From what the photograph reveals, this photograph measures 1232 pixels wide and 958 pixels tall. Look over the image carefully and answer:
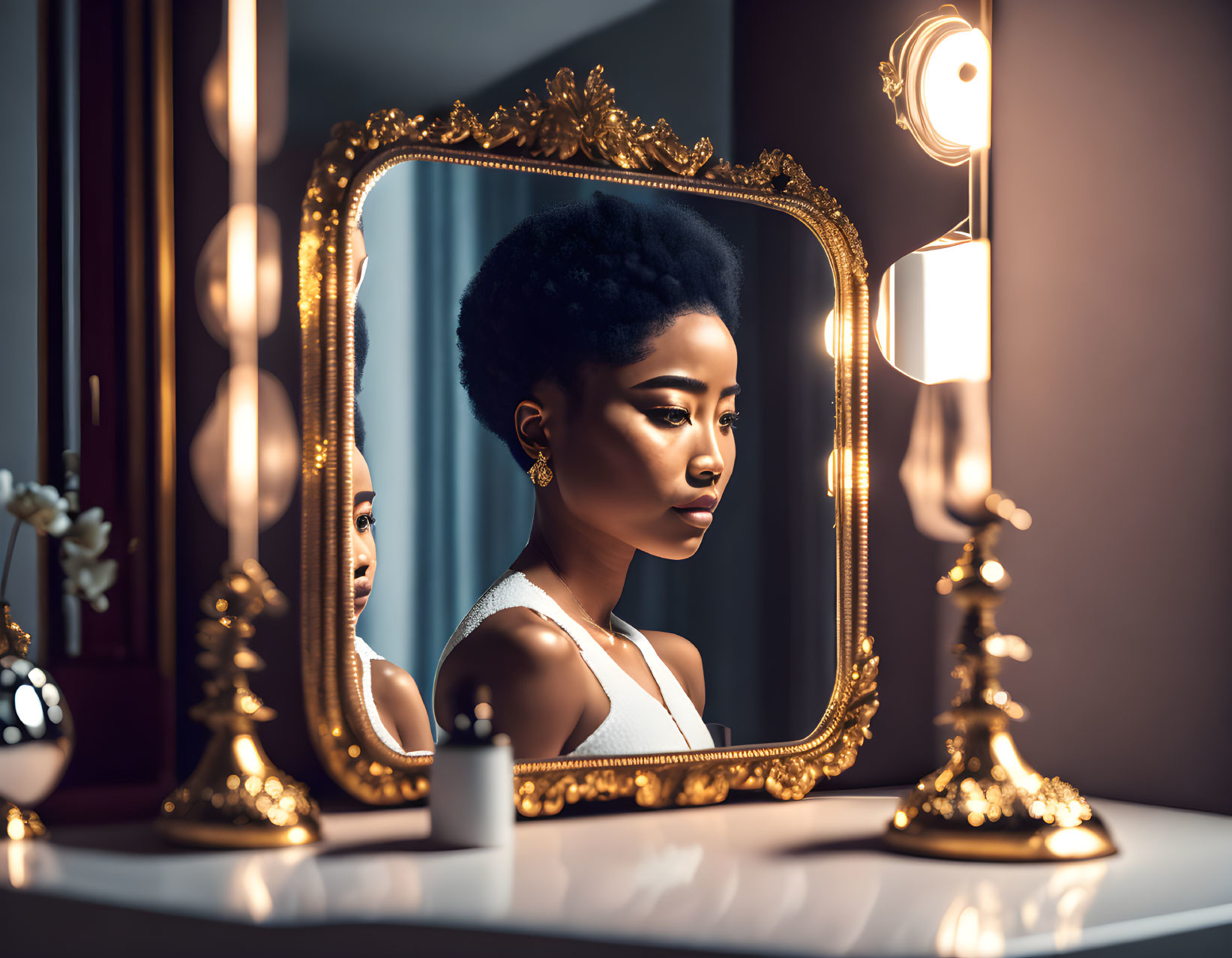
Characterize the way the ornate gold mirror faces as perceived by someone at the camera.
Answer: facing the viewer and to the right of the viewer
